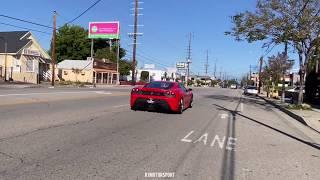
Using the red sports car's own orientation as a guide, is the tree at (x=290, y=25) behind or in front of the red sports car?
in front

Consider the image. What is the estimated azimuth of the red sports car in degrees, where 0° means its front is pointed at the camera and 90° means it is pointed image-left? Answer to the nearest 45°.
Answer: approximately 225°
